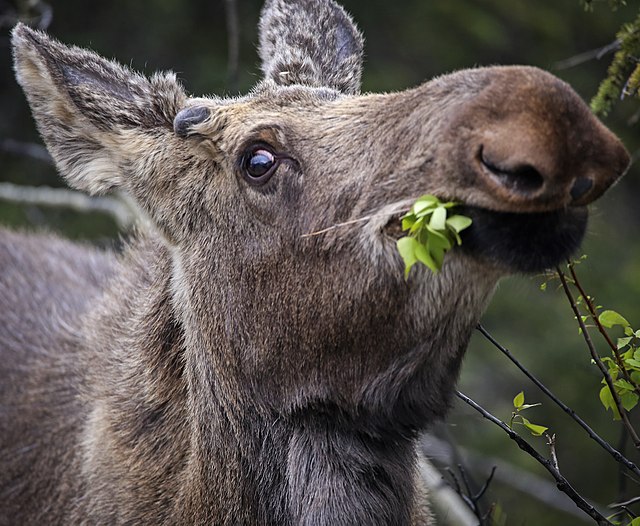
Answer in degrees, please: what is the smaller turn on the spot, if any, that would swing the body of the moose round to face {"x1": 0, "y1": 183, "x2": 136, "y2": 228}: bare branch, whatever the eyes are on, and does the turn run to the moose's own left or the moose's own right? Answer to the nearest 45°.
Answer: approximately 180°

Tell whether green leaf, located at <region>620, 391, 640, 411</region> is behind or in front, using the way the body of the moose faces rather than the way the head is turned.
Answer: in front

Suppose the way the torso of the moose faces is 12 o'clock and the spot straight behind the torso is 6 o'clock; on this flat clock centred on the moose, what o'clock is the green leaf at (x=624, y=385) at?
The green leaf is roughly at 11 o'clock from the moose.

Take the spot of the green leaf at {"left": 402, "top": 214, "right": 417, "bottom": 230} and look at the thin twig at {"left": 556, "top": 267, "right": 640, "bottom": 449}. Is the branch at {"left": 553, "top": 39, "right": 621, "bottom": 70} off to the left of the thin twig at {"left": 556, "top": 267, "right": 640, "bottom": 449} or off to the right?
left

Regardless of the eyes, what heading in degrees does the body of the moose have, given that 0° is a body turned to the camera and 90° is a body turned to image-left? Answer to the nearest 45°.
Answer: approximately 315°

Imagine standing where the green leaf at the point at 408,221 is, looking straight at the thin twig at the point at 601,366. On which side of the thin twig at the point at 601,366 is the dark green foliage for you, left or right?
left

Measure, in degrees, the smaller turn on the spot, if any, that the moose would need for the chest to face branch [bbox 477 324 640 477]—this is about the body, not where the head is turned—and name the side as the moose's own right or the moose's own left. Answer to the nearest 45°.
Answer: approximately 45° to the moose's own left

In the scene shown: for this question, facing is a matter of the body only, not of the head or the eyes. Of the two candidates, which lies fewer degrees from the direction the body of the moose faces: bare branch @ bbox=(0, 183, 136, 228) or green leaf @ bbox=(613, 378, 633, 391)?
the green leaf

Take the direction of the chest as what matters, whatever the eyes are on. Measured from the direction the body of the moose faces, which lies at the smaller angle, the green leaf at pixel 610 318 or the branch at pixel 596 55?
the green leaf

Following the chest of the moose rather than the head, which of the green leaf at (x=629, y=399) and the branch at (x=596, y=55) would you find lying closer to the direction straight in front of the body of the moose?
the green leaf
